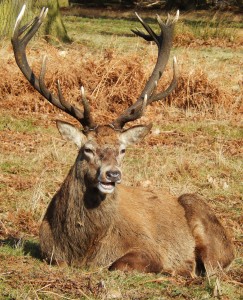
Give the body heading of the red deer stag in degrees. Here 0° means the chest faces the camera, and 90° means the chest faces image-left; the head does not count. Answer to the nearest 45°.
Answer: approximately 45°
